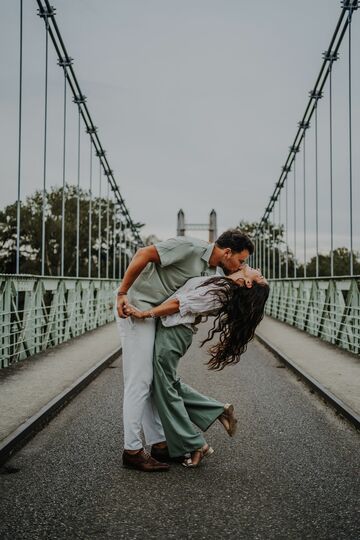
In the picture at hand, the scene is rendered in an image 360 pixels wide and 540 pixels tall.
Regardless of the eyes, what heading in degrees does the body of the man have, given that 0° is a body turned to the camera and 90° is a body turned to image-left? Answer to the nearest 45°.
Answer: approximately 270°
